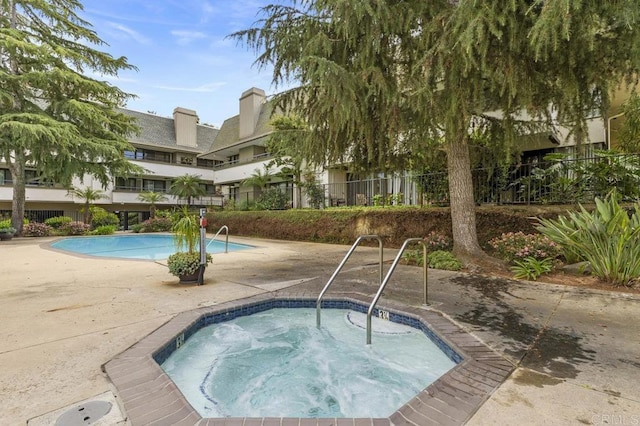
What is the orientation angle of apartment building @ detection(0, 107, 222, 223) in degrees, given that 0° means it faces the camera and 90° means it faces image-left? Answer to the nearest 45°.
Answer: approximately 0°

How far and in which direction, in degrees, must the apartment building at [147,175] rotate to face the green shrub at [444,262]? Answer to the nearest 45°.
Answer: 0° — it already faces it

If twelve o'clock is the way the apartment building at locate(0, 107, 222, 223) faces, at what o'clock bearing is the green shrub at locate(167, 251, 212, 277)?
The green shrub is roughly at 12 o'clock from the apartment building.

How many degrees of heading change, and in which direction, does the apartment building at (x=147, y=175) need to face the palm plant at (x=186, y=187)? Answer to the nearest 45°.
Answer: approximately 45° to its left
